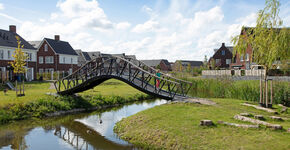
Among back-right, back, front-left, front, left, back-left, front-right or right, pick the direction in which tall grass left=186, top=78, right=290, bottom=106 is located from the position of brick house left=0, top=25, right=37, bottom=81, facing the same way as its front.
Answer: front-left

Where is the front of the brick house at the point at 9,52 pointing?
toward the camera

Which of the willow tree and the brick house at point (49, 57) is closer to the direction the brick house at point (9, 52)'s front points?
the willow tree

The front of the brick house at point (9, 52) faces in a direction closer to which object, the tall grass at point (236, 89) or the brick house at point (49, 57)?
the tall grass

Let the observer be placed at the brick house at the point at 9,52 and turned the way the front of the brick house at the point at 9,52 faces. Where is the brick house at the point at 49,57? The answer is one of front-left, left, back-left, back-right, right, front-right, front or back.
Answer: back-left

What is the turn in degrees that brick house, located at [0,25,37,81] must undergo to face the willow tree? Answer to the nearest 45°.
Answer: approximately 45° to its left

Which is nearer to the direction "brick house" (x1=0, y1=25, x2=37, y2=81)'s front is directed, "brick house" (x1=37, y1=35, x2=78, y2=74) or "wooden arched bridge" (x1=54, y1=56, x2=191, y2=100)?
the wooden arched bridge

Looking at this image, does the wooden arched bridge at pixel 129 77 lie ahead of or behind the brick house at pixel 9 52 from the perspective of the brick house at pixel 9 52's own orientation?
ahead
